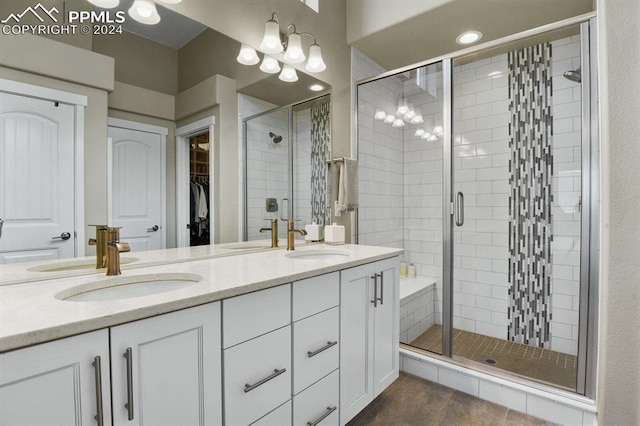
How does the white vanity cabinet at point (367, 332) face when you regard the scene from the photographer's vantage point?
facing the viewer and to the right of the viewer

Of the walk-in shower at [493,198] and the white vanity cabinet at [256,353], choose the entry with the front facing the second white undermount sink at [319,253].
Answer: the walk-in shower

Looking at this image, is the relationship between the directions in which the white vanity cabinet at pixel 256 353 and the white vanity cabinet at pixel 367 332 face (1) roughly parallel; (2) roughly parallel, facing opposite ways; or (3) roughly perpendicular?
roughly parallel

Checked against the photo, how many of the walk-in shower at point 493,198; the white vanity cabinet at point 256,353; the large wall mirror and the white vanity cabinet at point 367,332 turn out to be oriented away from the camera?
0

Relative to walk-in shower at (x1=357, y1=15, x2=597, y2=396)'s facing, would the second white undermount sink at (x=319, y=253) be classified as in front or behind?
in front

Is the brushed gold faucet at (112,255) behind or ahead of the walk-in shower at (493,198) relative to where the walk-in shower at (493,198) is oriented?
ahead

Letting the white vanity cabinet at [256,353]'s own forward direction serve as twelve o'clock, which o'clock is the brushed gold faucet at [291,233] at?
The brushed gold faucet is roughly at 8 o'clock from the white vanity cabinet.

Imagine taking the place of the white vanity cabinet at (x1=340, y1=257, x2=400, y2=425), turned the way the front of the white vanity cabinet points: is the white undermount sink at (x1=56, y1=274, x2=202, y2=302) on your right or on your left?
on your right

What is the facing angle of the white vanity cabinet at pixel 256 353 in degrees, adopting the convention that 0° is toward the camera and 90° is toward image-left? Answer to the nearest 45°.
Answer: approximately 315°

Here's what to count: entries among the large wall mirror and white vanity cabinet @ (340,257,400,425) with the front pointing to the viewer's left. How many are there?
0
